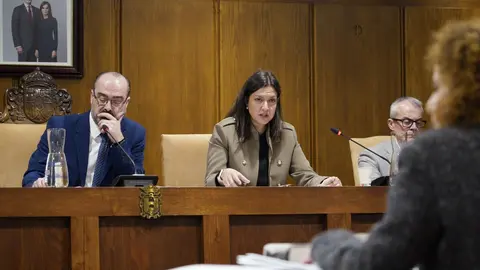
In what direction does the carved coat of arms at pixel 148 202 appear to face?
toward the camera

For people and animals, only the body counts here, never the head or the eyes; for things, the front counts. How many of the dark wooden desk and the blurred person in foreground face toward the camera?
1

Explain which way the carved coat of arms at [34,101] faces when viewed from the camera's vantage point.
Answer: facing the viewer

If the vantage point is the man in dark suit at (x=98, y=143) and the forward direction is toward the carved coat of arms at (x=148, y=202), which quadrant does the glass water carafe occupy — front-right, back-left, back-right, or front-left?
front-right

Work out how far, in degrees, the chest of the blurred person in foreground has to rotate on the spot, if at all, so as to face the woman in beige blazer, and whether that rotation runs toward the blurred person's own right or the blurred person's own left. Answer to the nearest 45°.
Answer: approximately 45° to the blurred person's own right

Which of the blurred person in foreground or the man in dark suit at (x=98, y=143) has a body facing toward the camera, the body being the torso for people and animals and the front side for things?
the man in dark suit

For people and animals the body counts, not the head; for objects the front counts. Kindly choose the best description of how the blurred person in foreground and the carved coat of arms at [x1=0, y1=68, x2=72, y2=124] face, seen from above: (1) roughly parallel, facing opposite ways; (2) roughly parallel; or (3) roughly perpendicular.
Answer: roughly parallel, facing opposite ways

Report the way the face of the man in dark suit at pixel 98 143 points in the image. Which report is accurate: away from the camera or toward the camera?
toward the camera

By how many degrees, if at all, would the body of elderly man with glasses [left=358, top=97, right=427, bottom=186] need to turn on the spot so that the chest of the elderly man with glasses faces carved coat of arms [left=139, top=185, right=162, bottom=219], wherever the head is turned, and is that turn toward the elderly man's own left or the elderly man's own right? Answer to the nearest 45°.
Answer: approximately 90° to the elderly man's own right

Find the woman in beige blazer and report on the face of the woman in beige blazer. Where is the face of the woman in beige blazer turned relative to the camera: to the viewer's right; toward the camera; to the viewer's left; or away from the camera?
toward the camera

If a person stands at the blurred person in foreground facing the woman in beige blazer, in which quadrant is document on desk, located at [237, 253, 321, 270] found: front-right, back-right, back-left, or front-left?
front-left

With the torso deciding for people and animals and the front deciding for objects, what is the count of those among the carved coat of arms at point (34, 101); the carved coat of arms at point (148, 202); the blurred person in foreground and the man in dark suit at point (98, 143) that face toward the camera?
3

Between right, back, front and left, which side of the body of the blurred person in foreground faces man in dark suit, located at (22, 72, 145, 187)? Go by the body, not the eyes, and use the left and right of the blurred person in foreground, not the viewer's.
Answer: front

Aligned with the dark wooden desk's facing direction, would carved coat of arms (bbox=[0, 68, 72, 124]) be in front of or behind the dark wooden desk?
behind

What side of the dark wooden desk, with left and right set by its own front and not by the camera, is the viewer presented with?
front

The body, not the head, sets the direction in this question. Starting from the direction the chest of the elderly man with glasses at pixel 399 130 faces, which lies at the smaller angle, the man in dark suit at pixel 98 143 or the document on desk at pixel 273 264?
the document on desk
